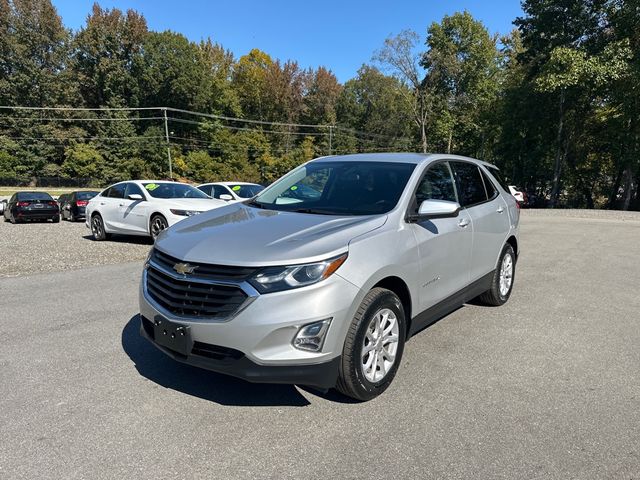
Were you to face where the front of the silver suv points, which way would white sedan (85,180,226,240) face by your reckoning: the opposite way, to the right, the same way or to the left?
to the left

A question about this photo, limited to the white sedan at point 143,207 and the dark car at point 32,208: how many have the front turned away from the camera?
1

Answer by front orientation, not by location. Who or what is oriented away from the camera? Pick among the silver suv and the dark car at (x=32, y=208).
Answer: the dark car

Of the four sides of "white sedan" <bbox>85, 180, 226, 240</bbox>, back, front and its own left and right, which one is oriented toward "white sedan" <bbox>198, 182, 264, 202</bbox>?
left

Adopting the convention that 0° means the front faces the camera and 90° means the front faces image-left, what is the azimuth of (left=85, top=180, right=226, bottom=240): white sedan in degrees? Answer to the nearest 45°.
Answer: approximately 315°

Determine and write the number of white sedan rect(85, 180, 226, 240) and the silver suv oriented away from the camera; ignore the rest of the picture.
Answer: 0

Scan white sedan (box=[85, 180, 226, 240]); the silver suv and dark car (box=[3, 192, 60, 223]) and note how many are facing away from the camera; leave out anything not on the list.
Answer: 1

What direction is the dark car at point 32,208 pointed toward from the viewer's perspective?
away from the camera

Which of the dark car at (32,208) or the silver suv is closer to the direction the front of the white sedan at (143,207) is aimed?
the silver suv

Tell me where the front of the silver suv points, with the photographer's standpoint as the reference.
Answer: facing the viewer and to the left of the viewer

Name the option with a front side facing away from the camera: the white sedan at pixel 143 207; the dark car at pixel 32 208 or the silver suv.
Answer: the dark car

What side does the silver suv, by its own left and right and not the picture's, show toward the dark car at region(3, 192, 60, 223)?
right

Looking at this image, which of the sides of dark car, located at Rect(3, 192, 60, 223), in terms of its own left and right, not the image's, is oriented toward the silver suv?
back

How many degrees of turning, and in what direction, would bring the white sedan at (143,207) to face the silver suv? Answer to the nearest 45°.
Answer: approximately 45° to its right

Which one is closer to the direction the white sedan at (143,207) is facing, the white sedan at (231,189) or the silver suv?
the silver suv

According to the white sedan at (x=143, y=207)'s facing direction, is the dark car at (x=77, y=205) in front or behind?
behind

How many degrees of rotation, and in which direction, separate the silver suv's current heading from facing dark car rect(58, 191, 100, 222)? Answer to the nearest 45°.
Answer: approximately 90° to its right
